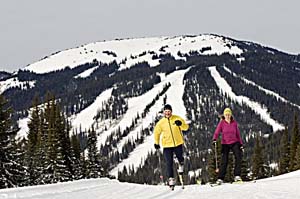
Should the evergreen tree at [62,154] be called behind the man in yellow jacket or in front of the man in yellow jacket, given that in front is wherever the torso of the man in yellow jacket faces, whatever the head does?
behind

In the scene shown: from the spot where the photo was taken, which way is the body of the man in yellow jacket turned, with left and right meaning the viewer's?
facing the viewer

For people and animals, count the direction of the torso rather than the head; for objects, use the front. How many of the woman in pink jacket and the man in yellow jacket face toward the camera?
2

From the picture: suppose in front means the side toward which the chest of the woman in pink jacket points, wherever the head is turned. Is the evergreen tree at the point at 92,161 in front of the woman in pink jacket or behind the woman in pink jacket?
behind

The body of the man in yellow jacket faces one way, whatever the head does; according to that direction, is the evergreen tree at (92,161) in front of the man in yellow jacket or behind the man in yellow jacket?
behind

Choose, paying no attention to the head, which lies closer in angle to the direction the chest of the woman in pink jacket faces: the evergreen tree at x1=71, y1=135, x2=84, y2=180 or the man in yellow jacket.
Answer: the man in yellow jacket

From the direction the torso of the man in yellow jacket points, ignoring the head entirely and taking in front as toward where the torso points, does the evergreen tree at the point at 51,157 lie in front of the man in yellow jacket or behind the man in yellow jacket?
behind

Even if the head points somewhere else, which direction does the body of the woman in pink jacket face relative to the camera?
toward the camera

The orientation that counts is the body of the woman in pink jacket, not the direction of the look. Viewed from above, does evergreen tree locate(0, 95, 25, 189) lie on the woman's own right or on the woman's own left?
on the woman's own right

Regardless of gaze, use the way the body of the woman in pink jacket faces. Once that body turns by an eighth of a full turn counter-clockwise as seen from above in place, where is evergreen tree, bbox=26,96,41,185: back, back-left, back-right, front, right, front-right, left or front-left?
back
